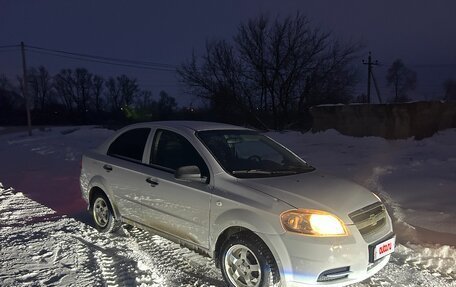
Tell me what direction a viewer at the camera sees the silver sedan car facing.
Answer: facing the viewer and to the right of the viewer

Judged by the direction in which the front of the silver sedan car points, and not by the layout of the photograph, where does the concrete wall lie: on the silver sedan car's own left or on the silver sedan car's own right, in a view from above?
on the silver sedan car's own left
